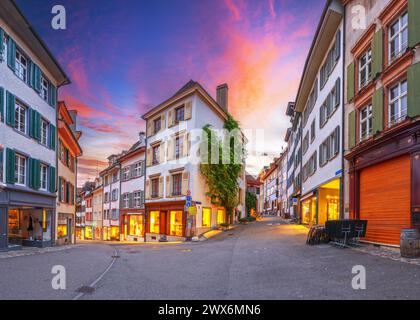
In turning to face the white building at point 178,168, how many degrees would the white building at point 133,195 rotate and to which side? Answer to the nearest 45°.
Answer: approximately 45° to its left

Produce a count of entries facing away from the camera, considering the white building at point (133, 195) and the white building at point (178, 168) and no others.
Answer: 0

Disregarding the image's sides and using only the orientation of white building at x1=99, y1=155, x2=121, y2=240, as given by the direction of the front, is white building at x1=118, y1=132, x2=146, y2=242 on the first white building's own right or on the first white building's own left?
on the first white building's own left

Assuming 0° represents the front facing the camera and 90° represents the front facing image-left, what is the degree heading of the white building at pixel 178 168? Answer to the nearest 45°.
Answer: approximately 45°
